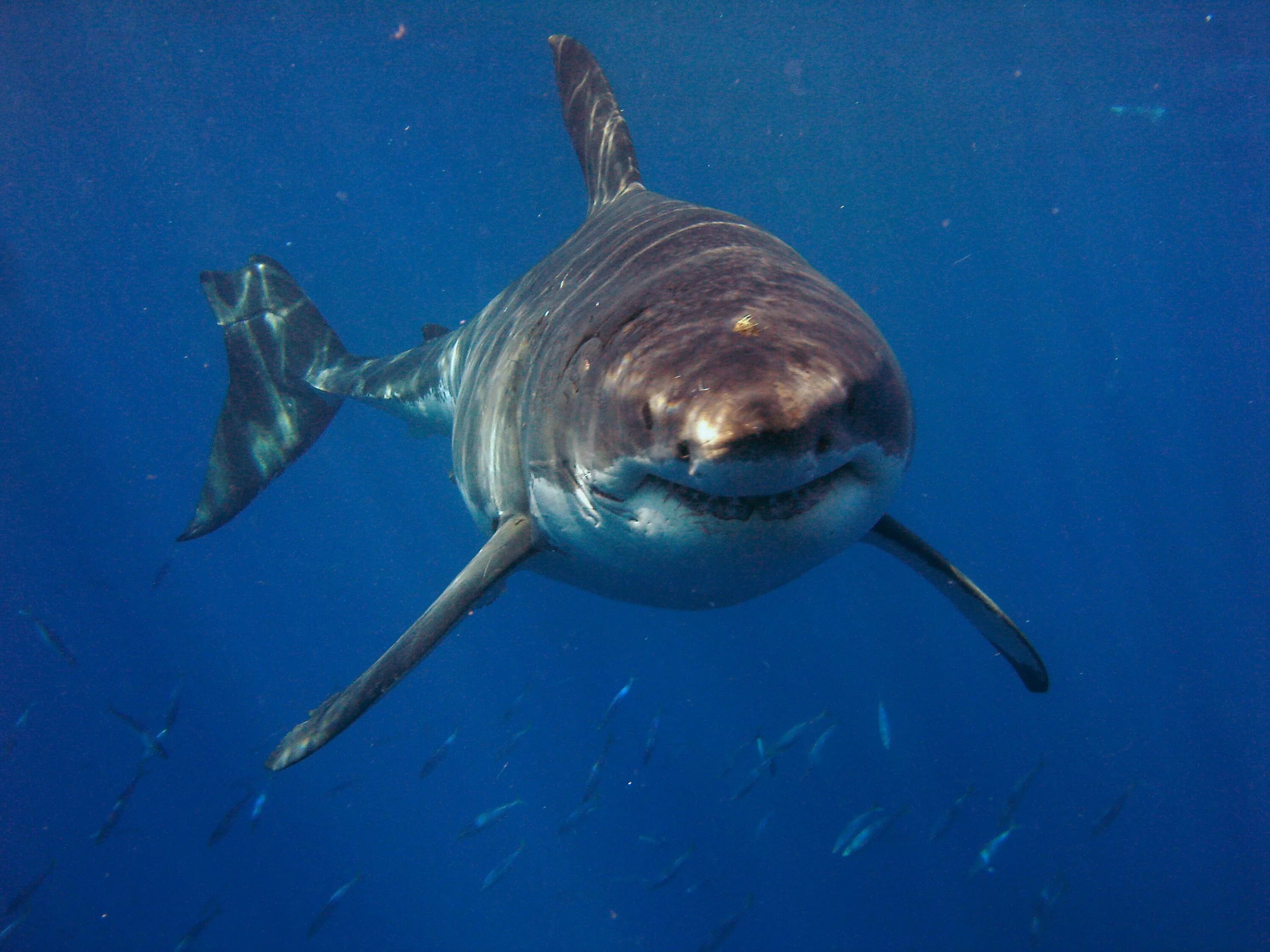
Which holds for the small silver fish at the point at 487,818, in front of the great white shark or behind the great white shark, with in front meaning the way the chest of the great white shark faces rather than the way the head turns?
behind

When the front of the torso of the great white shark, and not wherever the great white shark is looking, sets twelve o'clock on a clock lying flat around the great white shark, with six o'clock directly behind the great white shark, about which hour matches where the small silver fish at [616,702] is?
The small silver fish is roughly at 7 o'clock from the great white shark.

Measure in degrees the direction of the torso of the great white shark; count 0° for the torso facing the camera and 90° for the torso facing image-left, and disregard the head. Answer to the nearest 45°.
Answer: approximately 315°

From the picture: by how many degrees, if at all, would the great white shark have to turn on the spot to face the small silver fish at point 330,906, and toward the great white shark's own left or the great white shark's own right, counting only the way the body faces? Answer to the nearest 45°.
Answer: approximately 180°
